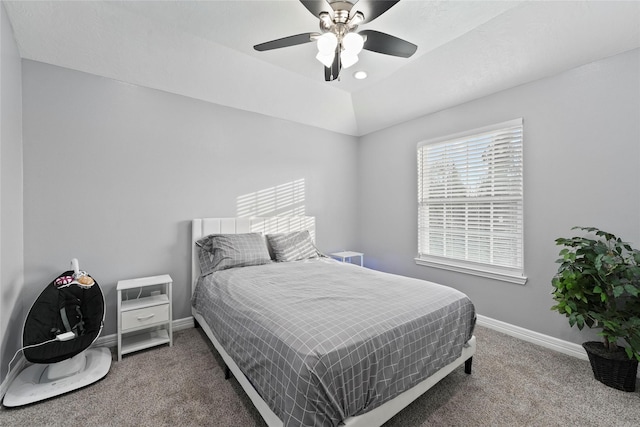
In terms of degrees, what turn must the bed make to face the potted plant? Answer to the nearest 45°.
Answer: approximately 45° to its left

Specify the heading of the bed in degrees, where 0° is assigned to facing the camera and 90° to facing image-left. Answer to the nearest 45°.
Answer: approximately 315°

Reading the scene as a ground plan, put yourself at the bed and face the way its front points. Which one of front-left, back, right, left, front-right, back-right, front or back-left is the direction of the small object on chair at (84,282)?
back-right

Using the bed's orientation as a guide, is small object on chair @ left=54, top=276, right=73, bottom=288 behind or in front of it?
behind

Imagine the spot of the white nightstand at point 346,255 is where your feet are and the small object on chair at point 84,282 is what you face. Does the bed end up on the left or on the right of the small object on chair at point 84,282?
left

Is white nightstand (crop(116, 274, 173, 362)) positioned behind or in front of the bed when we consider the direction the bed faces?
behind

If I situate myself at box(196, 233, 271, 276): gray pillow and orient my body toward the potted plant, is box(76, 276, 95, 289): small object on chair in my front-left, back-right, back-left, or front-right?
back-right
